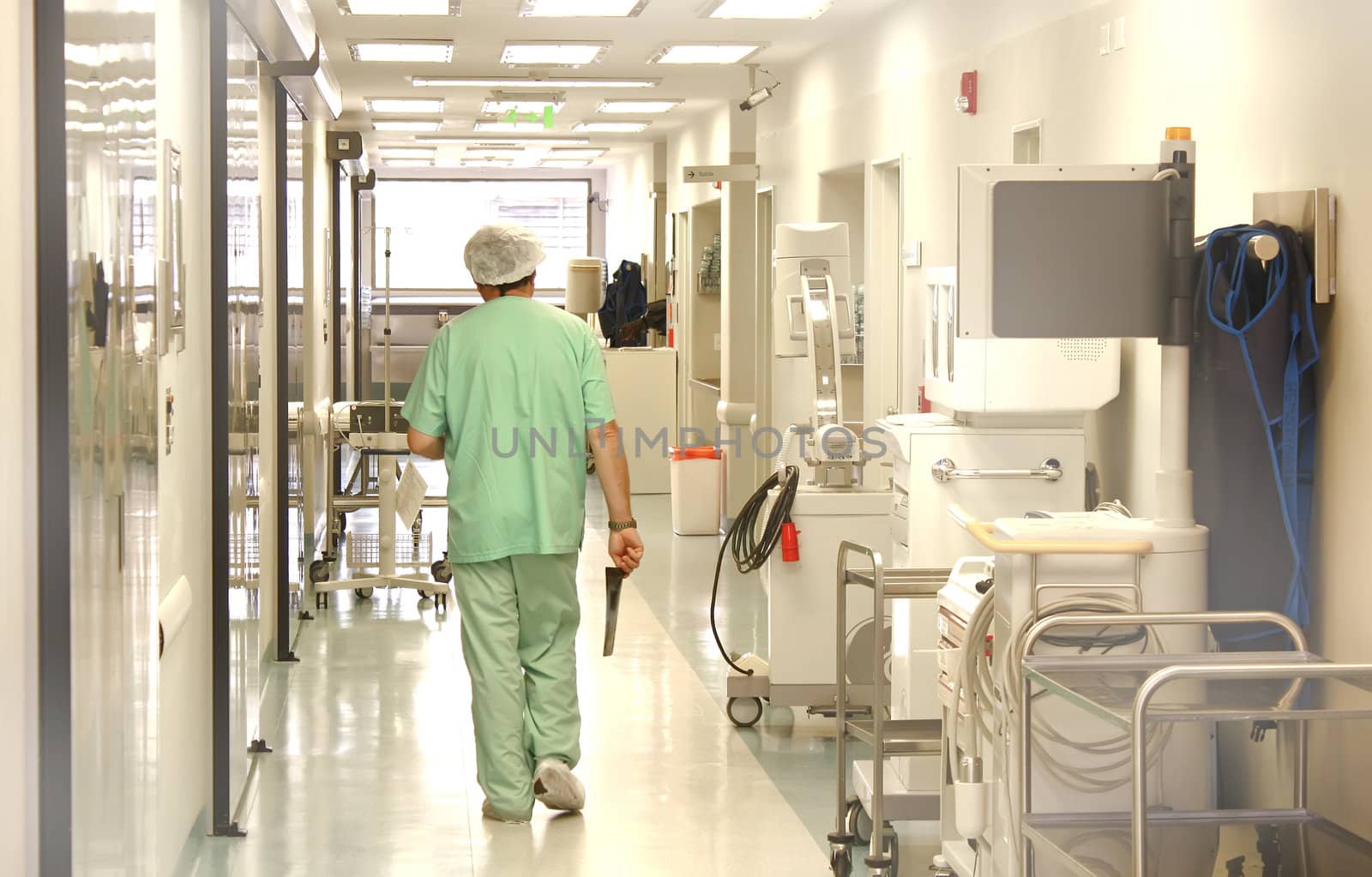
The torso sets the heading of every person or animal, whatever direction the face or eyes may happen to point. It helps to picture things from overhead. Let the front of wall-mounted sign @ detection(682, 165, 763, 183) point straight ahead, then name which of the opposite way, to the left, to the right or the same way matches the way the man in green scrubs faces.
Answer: the opposite way

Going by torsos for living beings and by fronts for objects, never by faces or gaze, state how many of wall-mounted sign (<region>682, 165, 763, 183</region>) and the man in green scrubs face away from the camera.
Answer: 1

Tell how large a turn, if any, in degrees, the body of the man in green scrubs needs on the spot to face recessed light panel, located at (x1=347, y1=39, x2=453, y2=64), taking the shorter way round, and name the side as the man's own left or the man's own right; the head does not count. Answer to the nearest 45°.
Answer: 0° — they already face it

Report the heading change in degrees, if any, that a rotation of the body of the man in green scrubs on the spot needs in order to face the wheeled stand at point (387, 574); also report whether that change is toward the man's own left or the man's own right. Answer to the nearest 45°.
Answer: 0° — they already face it

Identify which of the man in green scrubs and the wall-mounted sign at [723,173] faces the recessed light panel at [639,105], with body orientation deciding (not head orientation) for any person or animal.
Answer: the man in green scrubs

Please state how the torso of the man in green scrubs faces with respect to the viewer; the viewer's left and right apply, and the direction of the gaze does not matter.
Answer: facing away from the viewer

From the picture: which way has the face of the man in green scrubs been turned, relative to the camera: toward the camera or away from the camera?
away from the camera

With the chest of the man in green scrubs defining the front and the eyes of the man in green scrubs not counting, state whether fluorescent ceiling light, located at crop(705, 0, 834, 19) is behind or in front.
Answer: in front

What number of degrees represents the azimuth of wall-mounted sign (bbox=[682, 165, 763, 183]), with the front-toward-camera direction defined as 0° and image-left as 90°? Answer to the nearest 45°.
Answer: approximately 0°
